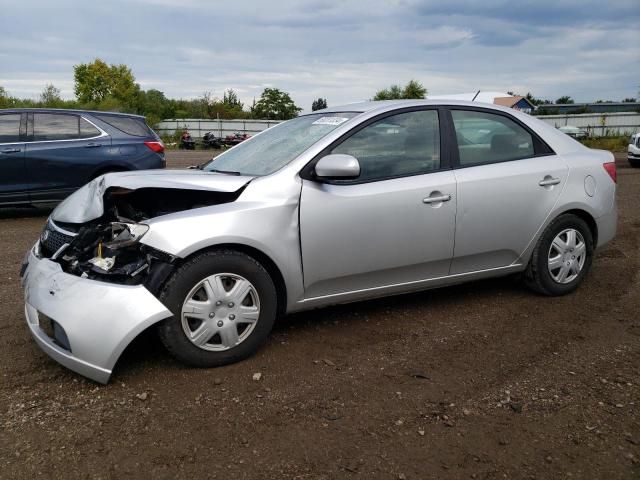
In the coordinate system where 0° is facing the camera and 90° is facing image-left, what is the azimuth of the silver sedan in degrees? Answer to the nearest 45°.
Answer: approximately 45°

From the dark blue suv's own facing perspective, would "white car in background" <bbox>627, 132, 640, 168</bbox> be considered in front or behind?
behind

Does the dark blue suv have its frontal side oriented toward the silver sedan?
no

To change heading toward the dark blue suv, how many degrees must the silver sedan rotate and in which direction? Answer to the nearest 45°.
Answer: approximately 90° to its right

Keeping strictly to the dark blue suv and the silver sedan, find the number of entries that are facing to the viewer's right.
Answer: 0

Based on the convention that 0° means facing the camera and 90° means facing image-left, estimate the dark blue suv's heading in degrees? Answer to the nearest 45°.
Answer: approximately 90°

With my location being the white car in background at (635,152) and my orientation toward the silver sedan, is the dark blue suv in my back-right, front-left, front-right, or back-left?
front-right

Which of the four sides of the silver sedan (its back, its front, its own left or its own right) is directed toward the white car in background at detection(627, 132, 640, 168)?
back
